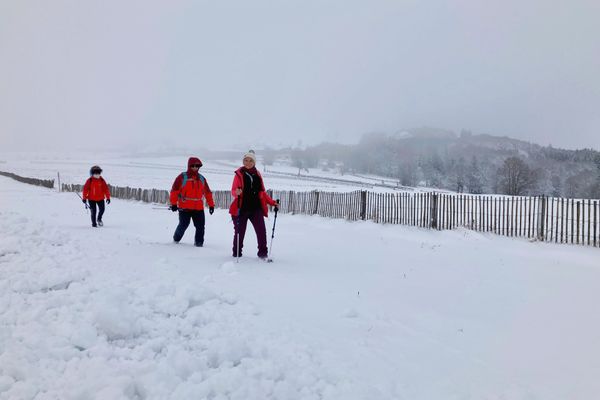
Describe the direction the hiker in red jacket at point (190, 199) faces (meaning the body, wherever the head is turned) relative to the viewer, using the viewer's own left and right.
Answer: facing the viewer and to the right of the viewer

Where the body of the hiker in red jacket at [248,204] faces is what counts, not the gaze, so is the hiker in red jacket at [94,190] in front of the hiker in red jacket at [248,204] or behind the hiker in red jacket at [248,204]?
behind

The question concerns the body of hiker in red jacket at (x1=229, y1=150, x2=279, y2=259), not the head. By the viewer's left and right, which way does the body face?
facing the viewer

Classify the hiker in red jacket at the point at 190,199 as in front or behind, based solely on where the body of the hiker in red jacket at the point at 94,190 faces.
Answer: in front

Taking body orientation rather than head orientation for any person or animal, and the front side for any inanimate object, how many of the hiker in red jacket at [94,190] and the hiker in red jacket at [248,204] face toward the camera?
2

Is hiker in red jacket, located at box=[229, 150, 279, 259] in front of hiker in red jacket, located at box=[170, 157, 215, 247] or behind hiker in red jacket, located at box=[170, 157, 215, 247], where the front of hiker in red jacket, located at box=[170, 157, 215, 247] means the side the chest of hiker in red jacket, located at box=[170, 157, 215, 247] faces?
in front

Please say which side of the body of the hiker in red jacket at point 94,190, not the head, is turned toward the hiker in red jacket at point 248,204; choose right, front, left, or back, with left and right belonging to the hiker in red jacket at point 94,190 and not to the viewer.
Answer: front

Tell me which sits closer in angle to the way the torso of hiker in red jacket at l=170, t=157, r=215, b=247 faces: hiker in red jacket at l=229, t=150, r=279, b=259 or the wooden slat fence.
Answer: the hiker in red jacket

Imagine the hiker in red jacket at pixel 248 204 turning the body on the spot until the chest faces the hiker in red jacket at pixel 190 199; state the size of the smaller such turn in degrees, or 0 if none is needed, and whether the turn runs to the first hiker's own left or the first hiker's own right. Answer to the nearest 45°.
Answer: approximately 135° to the first hiker's own right

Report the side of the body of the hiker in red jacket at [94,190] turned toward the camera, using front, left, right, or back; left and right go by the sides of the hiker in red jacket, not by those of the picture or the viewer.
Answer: front
